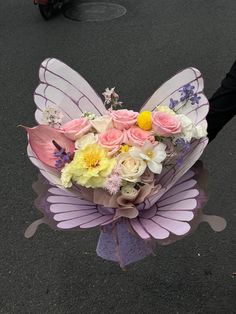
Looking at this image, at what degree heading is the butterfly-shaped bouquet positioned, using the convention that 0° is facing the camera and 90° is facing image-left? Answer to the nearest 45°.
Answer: approximately 0°
